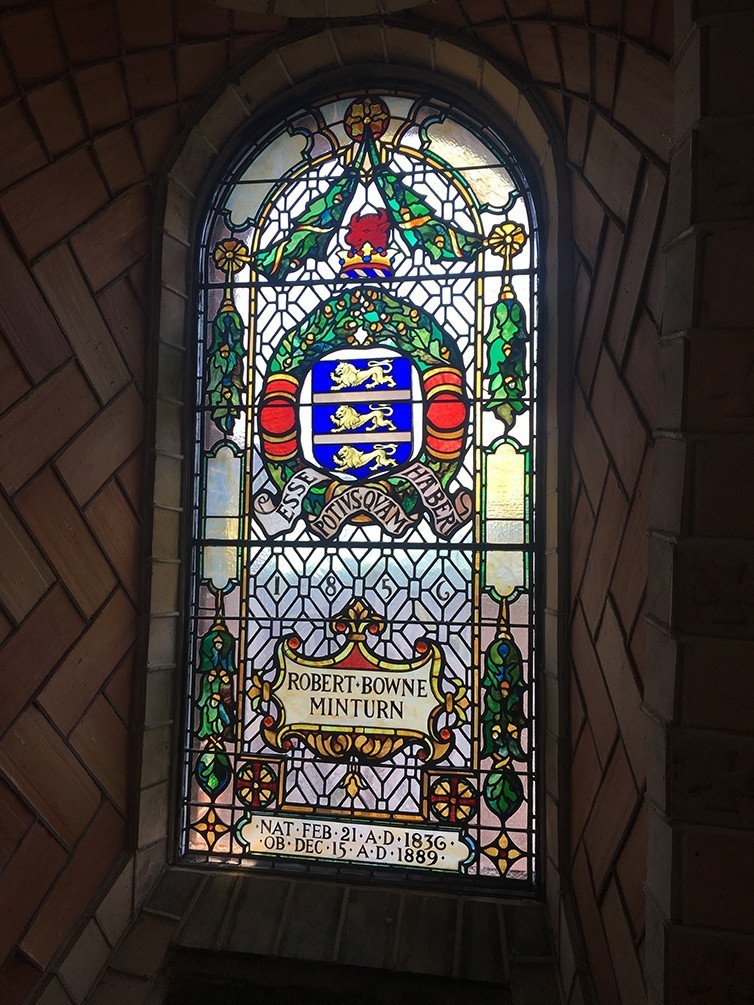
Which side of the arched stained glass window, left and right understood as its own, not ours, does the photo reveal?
front
